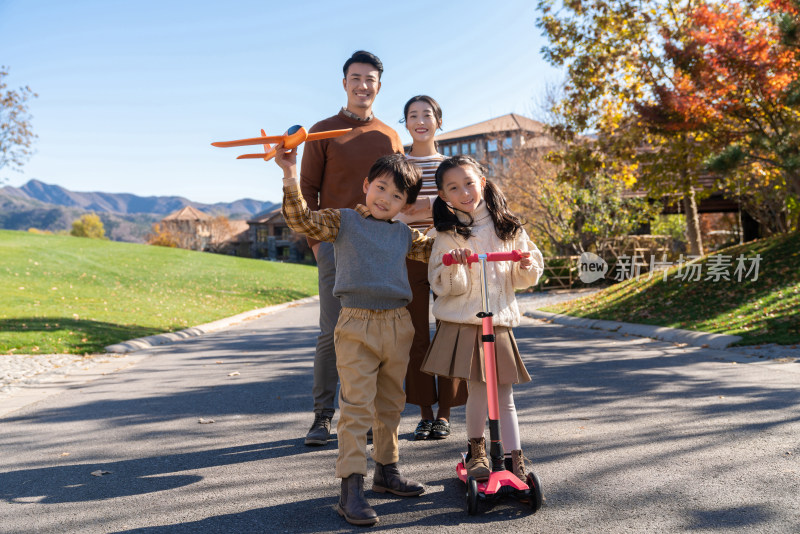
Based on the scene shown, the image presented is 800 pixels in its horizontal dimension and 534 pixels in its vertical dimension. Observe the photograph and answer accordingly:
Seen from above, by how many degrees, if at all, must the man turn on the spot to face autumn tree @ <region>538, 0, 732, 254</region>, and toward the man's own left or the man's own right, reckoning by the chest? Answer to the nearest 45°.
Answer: approximately 135° to the man's own left

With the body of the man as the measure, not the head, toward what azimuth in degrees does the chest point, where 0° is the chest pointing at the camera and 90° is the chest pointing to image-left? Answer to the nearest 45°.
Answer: approximately 0°

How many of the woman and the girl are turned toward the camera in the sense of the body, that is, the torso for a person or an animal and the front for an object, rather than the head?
2

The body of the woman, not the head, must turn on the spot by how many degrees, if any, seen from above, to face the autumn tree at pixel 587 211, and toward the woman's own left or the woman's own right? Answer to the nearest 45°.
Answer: approximately 180°

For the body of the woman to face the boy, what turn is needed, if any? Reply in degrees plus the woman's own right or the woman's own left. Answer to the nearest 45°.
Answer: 0° — they already face them

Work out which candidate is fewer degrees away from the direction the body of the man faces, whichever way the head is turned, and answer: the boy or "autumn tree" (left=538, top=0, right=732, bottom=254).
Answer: the boy
